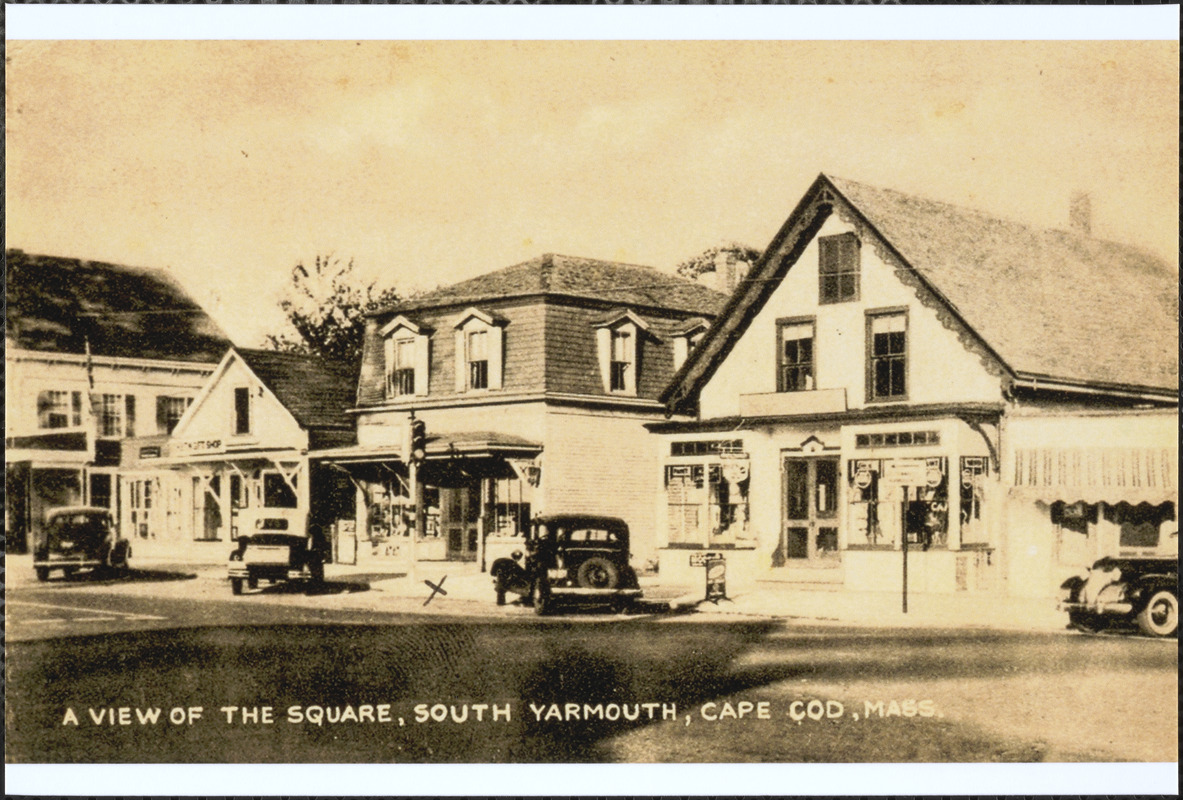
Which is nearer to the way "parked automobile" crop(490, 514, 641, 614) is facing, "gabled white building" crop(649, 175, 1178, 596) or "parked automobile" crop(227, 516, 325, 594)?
the parked automobile

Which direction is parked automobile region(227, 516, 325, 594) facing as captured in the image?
away from the camera

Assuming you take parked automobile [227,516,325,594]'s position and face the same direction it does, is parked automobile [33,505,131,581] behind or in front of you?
in front

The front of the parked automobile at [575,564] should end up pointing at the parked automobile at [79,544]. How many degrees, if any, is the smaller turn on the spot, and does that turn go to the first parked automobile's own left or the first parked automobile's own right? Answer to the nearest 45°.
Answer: approximately 45° to the first parked automobile's own left

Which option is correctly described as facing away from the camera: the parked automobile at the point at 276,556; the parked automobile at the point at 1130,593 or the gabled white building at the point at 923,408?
the parked automobile at the point at 276,556

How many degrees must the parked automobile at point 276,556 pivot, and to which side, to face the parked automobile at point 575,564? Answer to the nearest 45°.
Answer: approximately 135° to its right

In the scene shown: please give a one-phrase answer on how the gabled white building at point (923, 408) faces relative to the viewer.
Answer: facing the viewer and to the left of the viewer

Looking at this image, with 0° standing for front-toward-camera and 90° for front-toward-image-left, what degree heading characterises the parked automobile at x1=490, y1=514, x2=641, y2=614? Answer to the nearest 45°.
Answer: approximately 135°
